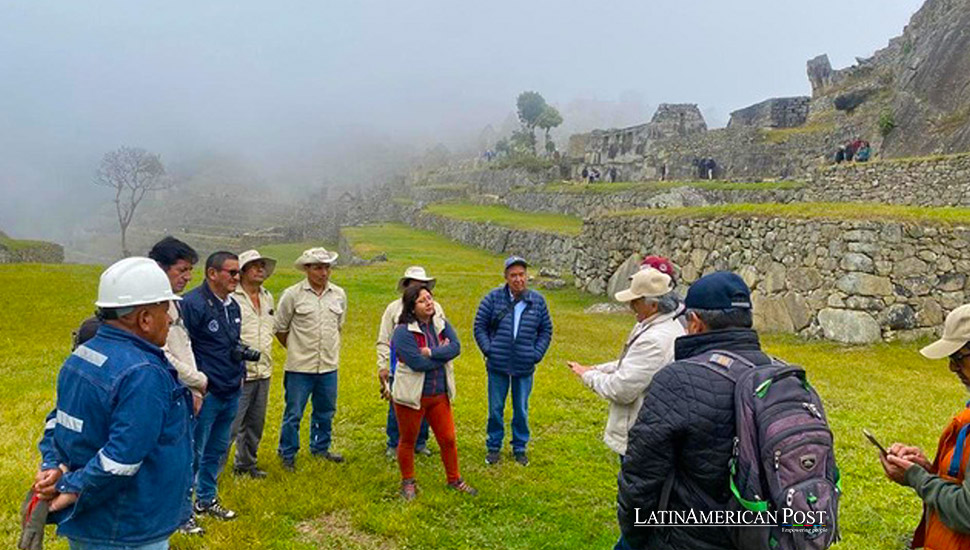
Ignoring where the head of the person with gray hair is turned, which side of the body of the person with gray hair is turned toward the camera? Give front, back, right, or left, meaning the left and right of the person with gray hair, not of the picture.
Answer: left

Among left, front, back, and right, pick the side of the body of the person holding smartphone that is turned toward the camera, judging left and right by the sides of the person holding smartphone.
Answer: left

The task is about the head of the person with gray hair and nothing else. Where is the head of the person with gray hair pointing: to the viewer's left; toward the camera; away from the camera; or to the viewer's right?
to the viewer's left

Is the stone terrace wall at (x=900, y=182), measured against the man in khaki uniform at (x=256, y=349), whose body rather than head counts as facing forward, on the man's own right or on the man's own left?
on the man's own left

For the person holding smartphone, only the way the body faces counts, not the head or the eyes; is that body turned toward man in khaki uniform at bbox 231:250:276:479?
yes

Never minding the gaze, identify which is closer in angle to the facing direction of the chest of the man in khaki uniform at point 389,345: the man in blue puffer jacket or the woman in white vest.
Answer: the woman in white vest

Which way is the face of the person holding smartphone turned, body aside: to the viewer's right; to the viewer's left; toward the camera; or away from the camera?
to the viewer's left

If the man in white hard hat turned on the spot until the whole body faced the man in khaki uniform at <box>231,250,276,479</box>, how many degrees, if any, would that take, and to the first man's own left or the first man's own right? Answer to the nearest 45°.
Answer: approximately 45° to the first man's own left

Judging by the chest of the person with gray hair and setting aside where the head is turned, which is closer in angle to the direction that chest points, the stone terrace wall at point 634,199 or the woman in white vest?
the woman in white vest

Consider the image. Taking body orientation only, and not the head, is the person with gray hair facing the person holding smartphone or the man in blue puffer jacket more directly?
the man in blue puffer jacket

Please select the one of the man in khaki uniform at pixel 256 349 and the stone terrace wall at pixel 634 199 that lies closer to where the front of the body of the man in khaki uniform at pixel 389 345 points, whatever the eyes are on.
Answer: the man in khaki uniform

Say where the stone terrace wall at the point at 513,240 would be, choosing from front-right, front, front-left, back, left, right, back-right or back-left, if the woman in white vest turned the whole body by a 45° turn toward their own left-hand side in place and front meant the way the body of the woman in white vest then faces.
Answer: left

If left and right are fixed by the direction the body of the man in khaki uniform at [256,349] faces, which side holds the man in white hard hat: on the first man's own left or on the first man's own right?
on the first man's own right
